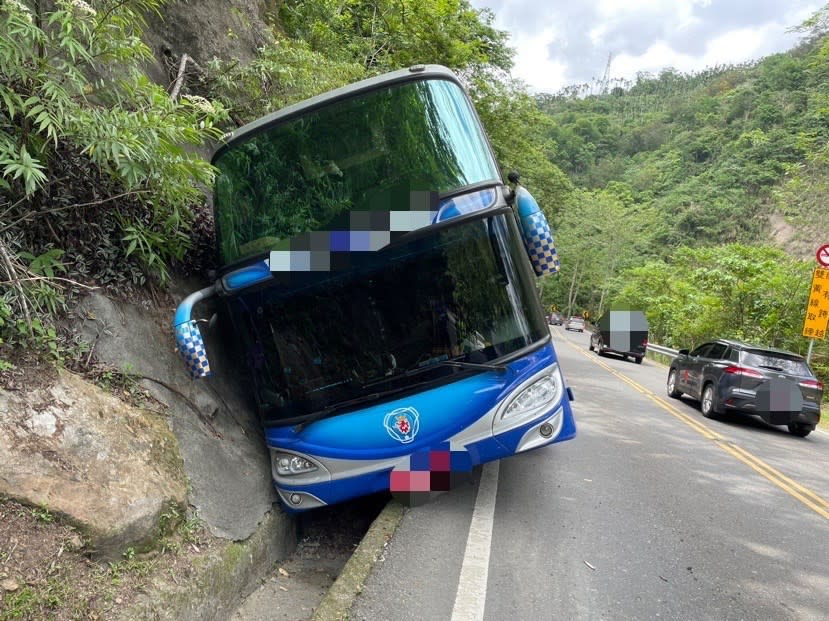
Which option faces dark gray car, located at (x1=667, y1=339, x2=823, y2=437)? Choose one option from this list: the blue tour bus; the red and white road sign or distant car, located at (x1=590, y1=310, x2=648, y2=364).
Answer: the red and white road sign

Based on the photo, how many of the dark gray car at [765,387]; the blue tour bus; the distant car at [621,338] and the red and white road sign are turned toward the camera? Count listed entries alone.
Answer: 2

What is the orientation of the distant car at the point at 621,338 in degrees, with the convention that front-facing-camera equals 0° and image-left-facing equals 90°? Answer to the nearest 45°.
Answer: approximately 135°

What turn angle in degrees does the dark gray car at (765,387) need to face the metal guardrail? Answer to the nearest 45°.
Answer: approximately 45° to its right

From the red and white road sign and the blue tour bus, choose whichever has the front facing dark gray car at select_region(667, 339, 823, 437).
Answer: the red and white road sign

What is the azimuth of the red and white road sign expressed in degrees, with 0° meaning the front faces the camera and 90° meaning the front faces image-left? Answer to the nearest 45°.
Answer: approximately 0°

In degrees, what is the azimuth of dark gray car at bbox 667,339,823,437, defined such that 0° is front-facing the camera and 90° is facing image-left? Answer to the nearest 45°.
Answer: approximately 135°

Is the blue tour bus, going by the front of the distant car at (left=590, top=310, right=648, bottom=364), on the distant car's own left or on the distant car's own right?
on the distant car's own left

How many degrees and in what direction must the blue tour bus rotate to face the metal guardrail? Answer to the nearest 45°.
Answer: approximately 135° to its left
